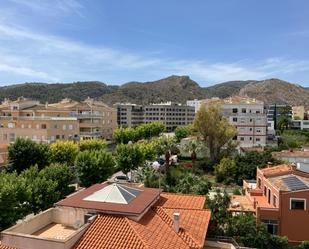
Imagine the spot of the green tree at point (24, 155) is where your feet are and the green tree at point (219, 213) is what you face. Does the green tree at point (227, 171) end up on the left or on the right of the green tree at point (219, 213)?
left
